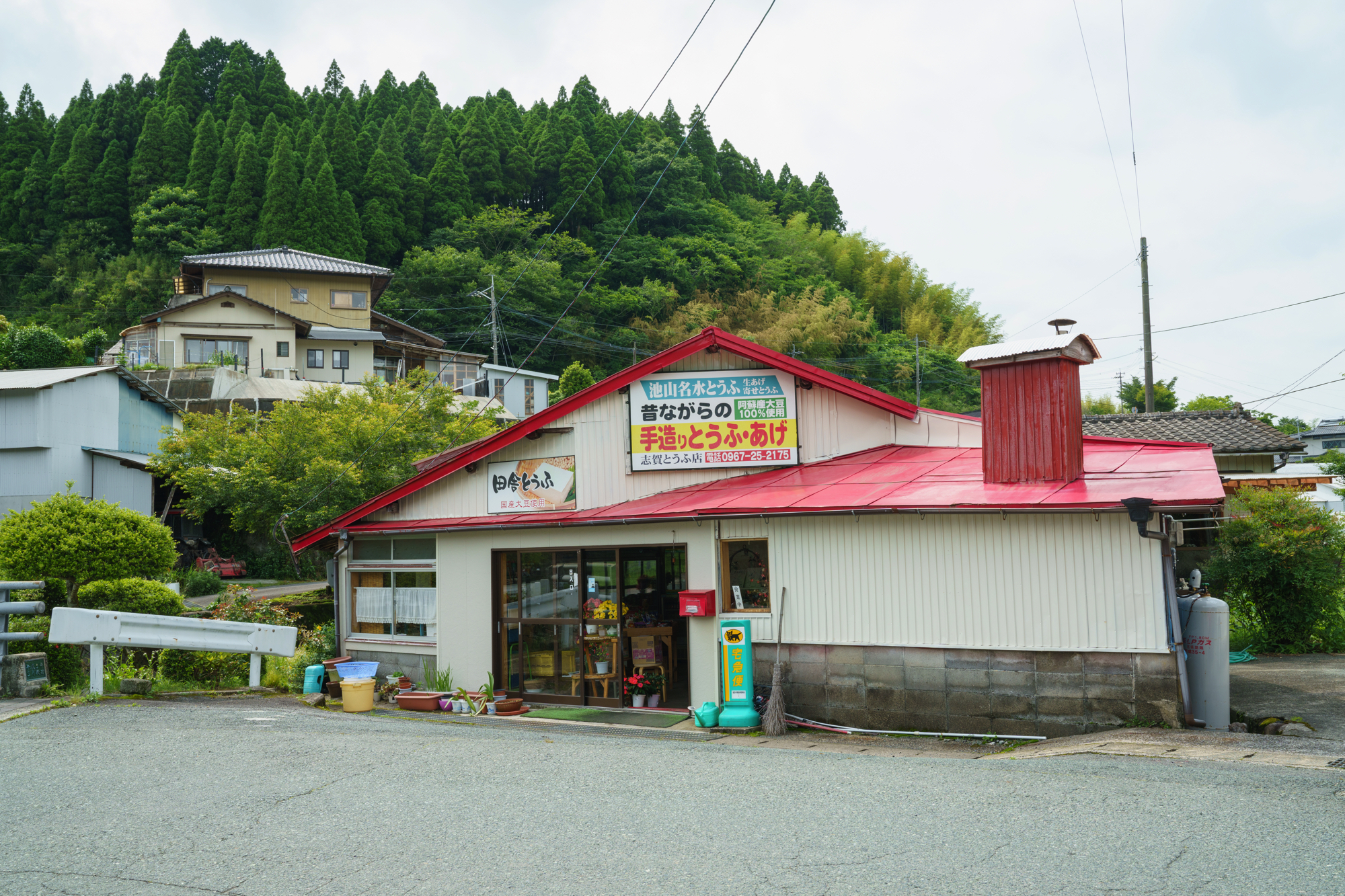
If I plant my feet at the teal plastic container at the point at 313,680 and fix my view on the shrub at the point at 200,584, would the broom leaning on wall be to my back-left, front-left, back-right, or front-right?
back-right

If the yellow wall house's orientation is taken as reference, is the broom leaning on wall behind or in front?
in front

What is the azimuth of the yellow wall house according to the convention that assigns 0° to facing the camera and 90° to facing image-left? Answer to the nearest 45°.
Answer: approximately 0°

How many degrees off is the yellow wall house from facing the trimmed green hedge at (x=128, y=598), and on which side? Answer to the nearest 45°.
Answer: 0° — it already faces it

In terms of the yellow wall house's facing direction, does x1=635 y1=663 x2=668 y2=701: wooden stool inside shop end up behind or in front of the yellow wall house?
in front

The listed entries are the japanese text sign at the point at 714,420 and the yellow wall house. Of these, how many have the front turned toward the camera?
2

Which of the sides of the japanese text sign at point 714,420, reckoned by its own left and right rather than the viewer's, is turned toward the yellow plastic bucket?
right
